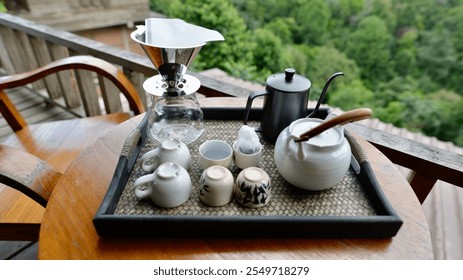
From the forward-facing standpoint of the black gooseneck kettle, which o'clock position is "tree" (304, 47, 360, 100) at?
The tree is roughly at 9 o'clock from the black gooseneck kettle.

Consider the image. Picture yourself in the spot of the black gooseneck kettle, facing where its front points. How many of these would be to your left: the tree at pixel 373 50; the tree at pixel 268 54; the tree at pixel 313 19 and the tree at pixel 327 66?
4

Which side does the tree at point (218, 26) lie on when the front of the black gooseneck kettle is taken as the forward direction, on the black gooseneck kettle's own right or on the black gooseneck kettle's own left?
on the black gooseneck kettle's own left

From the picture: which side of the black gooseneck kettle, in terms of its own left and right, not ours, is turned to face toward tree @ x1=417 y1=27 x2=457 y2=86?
left

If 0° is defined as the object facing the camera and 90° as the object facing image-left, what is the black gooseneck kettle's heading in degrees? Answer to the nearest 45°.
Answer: approximately 270°

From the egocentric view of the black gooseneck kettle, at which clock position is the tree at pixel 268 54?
The tree is roughly at 9 o'clock from the black gooseneck kettle.

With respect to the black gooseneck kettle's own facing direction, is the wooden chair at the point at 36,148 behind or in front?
behind
